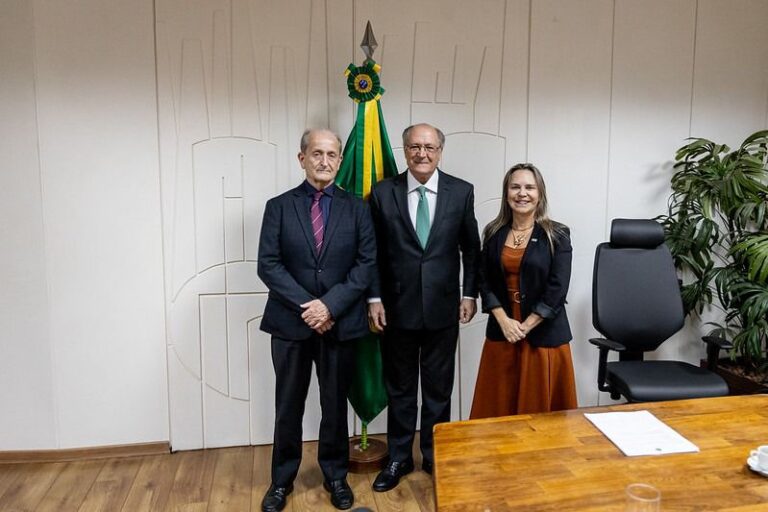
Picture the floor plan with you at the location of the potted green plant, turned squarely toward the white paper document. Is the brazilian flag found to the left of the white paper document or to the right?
right

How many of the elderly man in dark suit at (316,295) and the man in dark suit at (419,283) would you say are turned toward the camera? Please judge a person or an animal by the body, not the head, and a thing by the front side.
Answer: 2

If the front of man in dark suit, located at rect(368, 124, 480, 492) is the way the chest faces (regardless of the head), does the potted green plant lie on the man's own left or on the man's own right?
on the man's own left

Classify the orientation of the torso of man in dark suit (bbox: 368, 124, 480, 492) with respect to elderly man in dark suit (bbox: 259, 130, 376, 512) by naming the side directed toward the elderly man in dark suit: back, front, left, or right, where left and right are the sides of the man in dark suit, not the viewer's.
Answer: right

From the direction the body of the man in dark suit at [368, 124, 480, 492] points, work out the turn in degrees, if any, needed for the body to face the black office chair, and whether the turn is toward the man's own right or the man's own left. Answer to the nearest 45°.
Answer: approximately 90° to the man's own left

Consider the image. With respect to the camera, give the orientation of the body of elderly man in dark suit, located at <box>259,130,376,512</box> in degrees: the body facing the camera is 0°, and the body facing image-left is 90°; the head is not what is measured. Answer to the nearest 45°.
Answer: approximately 0°

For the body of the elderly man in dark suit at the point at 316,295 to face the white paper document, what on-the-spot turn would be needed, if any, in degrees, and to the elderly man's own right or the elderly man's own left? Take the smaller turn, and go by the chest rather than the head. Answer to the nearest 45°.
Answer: approximately 45° to the elderly man's own left

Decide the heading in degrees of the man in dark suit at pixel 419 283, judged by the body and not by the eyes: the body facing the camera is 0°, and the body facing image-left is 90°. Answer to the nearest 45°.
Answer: approximately 0°

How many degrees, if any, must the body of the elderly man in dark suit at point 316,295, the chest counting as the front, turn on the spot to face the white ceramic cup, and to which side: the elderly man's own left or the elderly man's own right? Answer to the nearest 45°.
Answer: approximately 45° to the elderly man's own left
